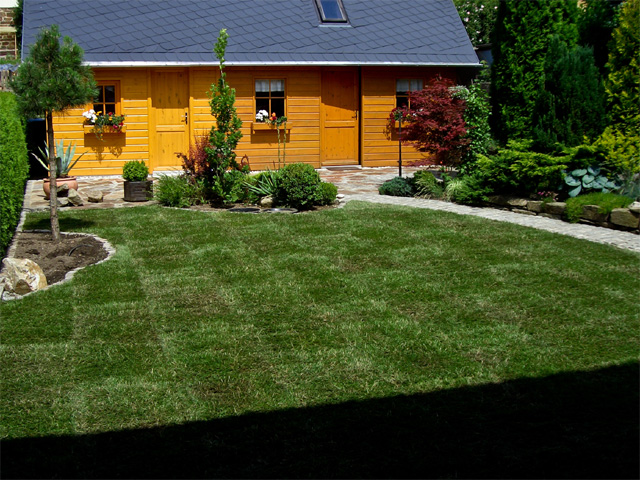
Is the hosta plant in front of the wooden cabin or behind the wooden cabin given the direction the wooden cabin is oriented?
in front

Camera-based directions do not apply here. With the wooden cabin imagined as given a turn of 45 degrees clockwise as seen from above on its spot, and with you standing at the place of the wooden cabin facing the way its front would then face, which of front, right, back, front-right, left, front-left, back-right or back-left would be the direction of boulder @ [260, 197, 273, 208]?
front-left

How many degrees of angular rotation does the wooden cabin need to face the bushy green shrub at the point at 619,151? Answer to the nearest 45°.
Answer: approximately 45° to its left

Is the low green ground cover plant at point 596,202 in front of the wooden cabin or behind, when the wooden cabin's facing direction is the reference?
in front

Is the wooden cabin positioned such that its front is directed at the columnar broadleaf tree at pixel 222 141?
yes

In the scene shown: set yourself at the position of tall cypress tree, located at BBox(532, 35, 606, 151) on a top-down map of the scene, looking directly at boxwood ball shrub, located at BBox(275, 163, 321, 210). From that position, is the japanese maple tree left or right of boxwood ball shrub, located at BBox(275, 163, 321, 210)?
right

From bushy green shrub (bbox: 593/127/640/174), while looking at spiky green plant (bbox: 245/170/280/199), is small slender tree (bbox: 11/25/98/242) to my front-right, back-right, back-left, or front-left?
front-left

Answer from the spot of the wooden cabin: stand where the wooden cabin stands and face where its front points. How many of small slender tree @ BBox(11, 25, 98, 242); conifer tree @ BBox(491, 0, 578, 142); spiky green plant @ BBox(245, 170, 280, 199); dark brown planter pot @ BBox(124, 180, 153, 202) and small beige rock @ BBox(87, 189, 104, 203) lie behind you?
0

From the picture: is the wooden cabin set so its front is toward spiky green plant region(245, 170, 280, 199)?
yes

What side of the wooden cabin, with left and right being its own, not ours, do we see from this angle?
front

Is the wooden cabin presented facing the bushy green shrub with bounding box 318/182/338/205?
yes

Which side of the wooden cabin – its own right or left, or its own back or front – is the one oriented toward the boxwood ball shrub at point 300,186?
front
